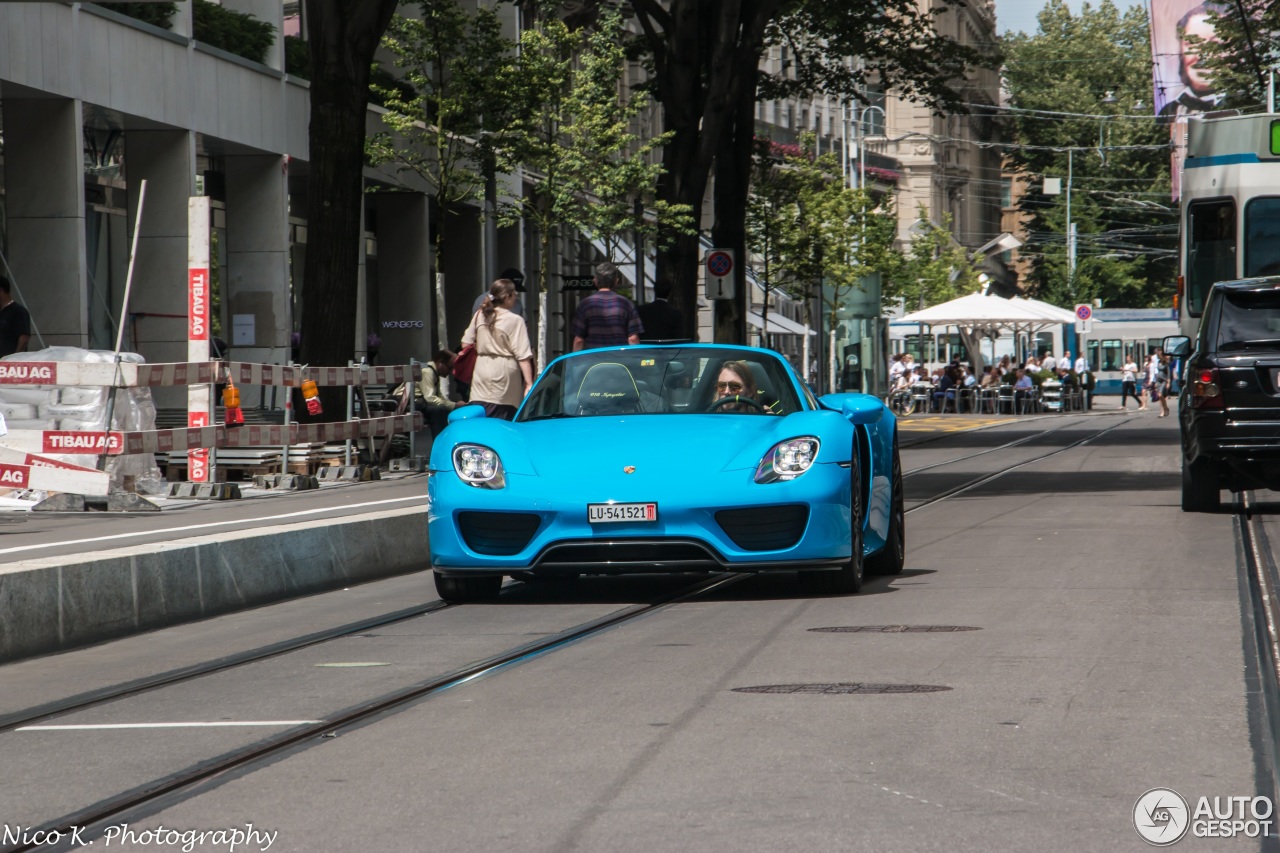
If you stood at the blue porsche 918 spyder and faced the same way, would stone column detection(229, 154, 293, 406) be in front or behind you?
behind

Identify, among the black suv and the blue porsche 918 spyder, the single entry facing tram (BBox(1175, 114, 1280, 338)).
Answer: the black suv

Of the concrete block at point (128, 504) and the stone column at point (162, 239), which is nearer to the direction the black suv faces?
the stone column

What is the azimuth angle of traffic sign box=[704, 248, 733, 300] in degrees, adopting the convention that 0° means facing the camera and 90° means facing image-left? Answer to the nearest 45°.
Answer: approximately 0°

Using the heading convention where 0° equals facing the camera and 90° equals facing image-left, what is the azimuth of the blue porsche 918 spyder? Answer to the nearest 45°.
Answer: approximately 0°

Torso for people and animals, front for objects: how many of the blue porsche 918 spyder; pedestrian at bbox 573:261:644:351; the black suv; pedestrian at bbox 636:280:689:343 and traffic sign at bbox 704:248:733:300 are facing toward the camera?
2

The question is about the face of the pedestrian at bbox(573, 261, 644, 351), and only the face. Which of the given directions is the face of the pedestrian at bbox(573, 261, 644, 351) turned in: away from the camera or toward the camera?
away from the camera

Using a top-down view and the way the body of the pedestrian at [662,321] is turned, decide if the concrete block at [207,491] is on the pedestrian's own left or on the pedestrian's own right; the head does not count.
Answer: on the pedestrian's own left

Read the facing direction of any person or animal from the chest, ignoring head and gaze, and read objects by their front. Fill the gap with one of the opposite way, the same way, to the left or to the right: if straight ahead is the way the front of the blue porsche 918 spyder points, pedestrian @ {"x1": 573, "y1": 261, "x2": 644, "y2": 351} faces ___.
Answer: the opposite way

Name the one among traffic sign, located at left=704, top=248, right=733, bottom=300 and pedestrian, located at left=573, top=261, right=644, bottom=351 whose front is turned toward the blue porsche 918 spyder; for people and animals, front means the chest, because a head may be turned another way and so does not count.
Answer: the traffic sign

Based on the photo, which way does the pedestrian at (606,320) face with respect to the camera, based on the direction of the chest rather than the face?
away from the camera

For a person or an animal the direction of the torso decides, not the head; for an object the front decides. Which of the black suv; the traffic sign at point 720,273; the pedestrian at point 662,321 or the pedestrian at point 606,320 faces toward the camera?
the traffic sign

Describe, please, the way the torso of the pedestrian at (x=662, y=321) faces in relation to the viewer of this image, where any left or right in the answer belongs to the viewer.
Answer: facing away from the viewer

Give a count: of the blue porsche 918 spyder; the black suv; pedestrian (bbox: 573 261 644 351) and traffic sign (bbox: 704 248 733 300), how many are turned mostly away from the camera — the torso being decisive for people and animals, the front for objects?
2
